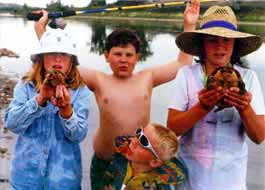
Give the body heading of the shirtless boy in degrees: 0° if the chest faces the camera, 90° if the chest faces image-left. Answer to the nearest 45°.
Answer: approximately 0°

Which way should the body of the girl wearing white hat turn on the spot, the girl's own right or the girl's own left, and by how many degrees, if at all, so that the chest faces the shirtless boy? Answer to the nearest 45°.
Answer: approximately 135° to the girl's own left

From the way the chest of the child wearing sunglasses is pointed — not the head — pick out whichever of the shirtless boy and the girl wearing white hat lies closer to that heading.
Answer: the girl wearing white hat

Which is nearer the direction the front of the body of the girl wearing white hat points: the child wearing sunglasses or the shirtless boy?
the child wearing sunglasses

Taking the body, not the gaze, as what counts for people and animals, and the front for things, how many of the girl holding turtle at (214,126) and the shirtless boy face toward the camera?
2

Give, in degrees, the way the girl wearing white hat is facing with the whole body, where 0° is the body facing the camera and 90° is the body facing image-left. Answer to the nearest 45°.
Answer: approximately 0°
